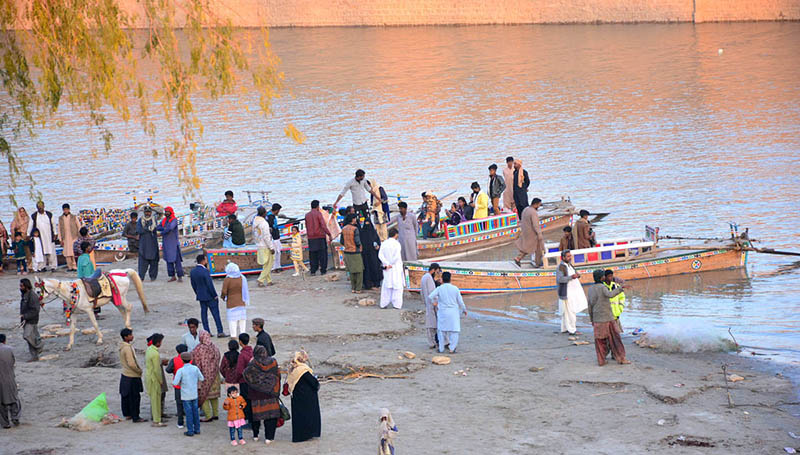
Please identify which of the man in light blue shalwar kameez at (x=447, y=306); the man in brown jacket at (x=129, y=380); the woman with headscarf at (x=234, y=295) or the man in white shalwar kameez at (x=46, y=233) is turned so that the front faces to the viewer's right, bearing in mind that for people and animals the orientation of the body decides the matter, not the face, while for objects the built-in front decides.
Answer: the man in brown jacket

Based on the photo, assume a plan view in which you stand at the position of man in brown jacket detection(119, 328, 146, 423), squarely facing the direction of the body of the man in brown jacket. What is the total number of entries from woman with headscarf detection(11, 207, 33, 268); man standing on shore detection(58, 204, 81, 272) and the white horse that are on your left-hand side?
3

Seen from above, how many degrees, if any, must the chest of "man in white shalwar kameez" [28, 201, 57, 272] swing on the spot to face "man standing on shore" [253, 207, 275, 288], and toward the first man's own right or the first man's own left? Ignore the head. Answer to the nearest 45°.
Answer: approximately 45° to the first man's own left

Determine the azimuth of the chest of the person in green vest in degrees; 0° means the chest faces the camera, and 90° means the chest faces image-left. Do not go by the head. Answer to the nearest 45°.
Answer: approximately 45°

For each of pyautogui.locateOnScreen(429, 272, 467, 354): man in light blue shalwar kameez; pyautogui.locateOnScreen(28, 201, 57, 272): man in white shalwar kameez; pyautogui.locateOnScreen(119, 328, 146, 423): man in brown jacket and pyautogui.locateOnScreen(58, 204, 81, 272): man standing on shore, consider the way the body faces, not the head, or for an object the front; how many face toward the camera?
2

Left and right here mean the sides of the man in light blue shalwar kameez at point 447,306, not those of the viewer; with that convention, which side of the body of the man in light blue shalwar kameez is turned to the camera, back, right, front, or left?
back

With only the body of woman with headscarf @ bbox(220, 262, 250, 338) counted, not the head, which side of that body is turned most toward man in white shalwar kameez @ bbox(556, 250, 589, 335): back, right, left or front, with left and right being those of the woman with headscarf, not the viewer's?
right

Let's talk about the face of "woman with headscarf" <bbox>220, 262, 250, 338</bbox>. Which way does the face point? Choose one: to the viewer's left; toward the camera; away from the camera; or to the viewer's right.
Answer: away from the camera
